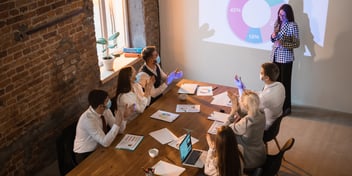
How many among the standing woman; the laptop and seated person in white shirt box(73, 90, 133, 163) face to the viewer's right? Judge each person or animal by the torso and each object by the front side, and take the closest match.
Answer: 2

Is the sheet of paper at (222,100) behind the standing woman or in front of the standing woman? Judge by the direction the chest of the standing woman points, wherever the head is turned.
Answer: in front

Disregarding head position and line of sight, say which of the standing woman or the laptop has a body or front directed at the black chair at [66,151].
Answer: the standing woman

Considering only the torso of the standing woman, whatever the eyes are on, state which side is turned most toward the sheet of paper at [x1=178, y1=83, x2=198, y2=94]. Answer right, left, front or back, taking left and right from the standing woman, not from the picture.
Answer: front

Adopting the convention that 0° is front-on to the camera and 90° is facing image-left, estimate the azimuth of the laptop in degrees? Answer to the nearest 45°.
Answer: approximately 270°

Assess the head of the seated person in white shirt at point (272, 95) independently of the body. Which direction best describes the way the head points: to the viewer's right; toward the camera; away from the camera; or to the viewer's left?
to the viewer's left

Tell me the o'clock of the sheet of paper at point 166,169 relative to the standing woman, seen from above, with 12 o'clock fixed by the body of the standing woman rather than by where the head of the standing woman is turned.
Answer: The sheet of paper is roughly at 11 o'clock from the standing woman.

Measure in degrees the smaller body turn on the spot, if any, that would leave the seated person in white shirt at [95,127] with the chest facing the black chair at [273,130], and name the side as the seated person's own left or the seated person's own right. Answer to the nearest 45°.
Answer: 0° — they already face it

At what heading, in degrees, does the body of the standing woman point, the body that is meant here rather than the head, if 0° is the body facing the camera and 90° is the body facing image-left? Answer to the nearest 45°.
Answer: approximately 45°

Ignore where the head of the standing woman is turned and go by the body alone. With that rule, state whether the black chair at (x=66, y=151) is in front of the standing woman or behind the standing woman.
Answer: in front

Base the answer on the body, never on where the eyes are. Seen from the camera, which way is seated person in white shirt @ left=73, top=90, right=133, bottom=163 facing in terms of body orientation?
to the viewer's right

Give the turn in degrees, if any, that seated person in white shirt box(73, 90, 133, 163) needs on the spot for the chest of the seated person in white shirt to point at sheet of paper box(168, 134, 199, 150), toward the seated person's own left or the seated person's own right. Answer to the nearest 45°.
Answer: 0° — they already face it

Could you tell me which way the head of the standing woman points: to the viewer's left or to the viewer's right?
to the viewer's left
